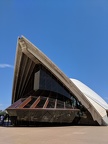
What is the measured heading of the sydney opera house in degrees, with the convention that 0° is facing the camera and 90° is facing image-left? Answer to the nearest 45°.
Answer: approximately 45°
